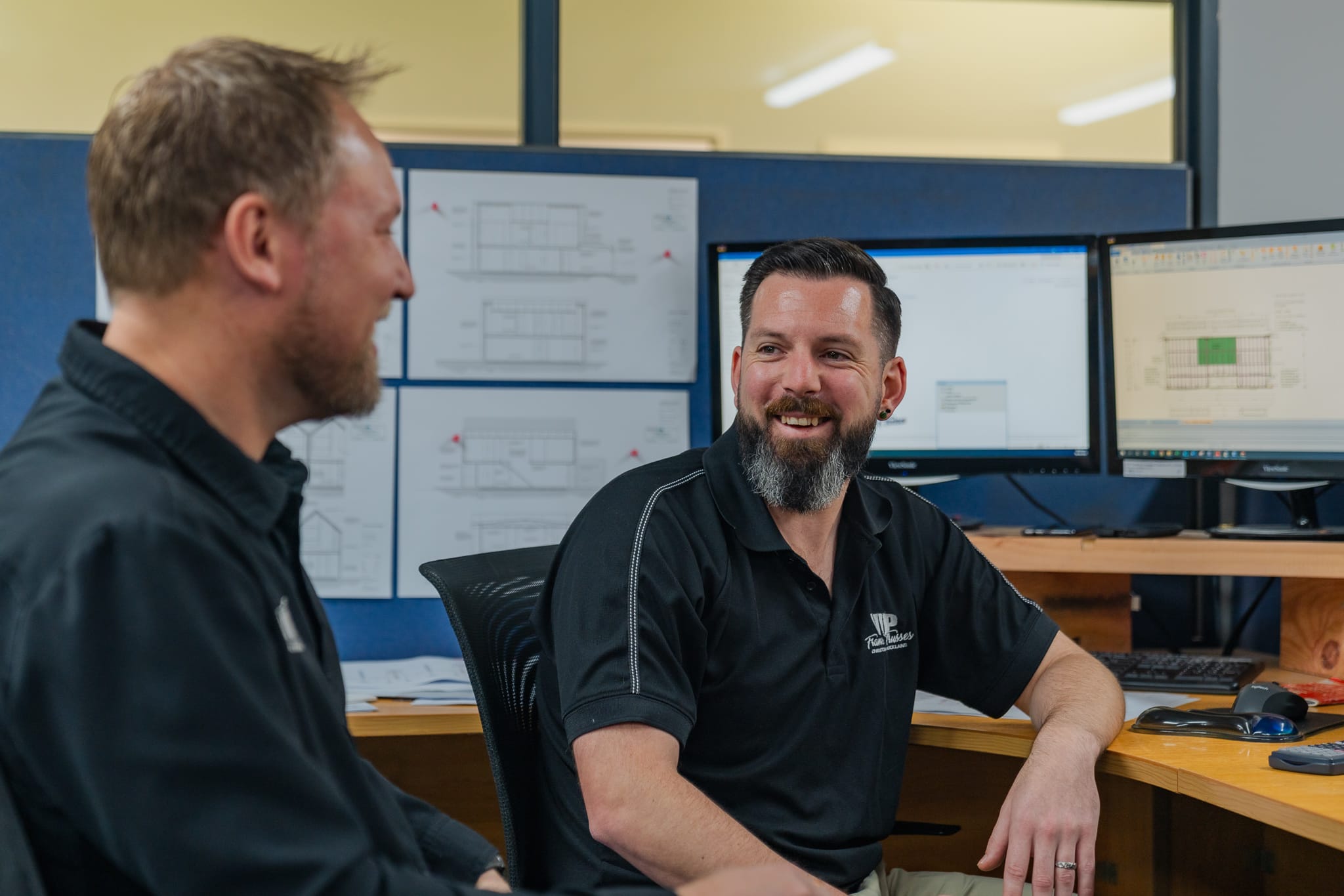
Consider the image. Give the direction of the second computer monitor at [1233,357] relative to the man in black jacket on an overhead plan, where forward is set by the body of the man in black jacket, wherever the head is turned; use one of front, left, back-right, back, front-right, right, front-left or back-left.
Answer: front-left

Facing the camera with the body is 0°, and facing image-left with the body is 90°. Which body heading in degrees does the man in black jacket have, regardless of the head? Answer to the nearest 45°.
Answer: approximately 270°

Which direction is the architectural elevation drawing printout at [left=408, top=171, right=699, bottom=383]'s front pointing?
toward the camera

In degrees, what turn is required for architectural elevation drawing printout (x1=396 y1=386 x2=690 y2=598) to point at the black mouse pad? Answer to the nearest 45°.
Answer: approximately 45° to its left

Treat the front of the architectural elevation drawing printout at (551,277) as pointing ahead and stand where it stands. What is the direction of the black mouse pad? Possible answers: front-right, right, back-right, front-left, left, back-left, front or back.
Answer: front-left

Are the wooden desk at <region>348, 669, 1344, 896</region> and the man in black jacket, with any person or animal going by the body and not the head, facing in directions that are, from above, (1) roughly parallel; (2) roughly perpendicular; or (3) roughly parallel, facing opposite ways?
roughly perpendicular

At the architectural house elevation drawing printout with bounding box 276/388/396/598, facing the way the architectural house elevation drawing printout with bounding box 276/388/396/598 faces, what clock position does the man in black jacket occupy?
The man in black jacket is roughly at 12 o'clock from the architectural house elevation drawing printout.

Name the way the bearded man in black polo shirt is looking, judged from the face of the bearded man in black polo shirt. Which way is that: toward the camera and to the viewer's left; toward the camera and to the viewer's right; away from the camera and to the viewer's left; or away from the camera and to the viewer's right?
toward the camera and to the viewer's left

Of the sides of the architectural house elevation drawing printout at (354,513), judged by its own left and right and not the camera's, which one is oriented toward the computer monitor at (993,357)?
left

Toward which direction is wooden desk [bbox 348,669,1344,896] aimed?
toward the camera

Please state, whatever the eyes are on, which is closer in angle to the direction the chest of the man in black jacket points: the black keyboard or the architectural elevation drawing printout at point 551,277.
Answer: the black keyboard

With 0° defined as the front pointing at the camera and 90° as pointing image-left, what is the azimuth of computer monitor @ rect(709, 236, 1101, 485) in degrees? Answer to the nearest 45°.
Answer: approximately 0°

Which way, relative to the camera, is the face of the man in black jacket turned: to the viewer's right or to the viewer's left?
to the viewer's right
